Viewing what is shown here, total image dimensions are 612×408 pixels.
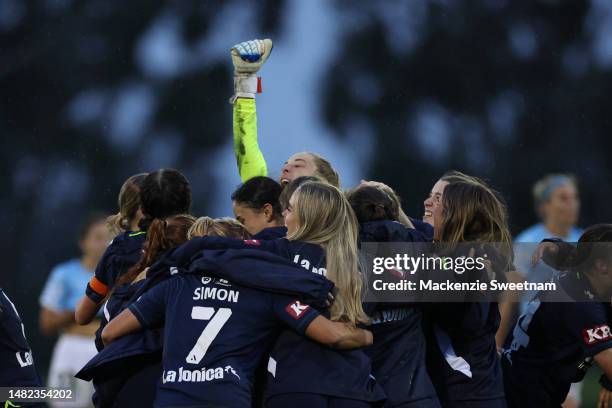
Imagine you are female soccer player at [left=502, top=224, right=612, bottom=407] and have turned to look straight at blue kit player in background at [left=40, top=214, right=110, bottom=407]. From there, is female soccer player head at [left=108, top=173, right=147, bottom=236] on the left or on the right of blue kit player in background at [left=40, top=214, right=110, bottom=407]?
left

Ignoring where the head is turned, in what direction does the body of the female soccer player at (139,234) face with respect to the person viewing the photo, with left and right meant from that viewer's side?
facing away from the viewer and to the right of the viewer

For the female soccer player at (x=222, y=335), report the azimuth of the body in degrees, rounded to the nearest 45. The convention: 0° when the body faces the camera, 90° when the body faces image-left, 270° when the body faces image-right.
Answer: approximately 180°

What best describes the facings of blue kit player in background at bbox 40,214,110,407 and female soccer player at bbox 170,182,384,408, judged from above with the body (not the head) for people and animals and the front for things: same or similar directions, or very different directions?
very different directions

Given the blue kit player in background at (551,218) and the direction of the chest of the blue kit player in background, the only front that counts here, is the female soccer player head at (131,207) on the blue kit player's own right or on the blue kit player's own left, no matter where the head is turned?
on the blue kit player's own right

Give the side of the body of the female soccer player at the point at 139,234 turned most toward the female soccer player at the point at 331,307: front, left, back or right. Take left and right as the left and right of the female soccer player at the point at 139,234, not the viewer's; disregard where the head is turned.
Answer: right

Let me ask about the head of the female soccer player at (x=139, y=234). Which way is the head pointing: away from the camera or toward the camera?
away from the camera

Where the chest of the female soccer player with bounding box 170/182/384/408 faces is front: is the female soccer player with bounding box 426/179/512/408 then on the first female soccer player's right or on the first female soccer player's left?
on the first female soccer player's right
